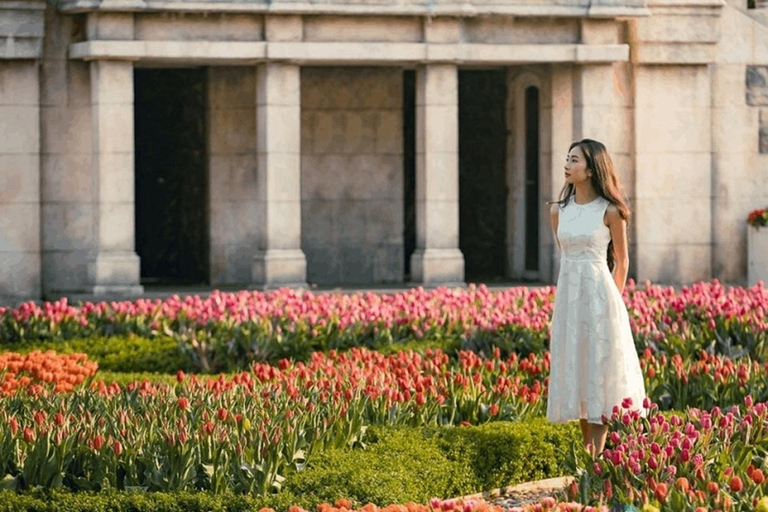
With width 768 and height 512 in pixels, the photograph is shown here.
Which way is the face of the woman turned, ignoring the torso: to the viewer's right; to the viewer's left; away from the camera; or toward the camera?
to the viewer's left

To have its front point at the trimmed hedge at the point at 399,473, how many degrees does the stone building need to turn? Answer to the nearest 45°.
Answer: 0° — it already faces it

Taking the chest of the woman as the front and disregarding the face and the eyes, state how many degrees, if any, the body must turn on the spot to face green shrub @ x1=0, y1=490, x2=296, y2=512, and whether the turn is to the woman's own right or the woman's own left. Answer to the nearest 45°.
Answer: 0° — they already face it

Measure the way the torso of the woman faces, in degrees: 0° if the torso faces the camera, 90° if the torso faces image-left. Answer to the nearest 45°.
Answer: approximately 45°

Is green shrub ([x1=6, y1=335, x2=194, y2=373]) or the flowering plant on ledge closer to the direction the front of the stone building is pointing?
the green shrub

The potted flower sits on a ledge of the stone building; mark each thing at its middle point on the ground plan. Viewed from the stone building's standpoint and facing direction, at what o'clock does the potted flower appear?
The potted flower is roughly at 9 o'clock from the stone building.

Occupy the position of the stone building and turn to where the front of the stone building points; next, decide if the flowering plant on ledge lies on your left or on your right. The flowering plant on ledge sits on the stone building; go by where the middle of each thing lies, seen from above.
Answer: on your left

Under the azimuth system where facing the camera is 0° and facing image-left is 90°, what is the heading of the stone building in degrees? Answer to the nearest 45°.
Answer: approximately 0°

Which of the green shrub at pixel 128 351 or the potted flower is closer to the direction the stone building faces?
the green shrub
